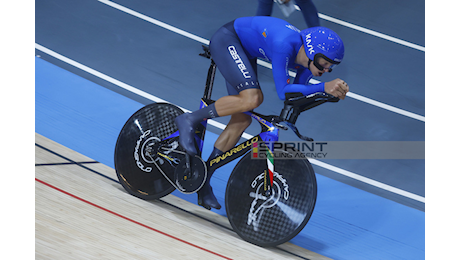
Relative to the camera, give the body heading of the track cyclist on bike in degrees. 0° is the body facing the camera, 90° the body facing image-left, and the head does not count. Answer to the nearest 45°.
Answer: approximately 270°

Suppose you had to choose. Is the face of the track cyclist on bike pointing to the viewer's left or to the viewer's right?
to the viewer's right
